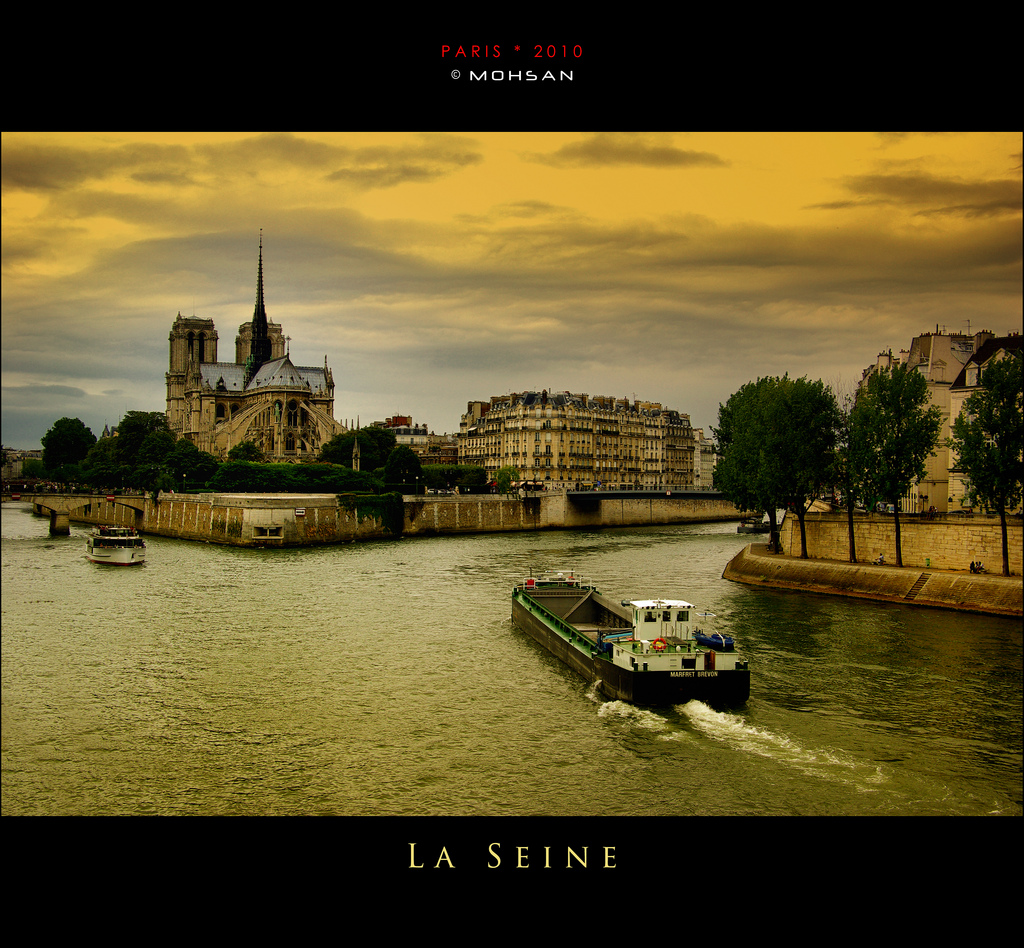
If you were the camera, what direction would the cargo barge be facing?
facing away from the viewer and to the left of the viewer

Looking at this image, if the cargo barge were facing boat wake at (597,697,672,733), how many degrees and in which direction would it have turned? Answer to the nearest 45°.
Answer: approximately 135° to its left

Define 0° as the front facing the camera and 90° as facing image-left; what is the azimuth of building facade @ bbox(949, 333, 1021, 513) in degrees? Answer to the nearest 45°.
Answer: approximately 45°

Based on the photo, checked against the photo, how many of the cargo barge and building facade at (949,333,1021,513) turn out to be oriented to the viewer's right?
0

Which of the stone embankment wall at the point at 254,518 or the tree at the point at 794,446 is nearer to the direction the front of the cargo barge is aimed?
the stone embankment wall

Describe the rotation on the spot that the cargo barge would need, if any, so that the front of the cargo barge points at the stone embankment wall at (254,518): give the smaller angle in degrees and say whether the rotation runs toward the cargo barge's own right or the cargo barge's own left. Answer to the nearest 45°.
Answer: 0° — it already faces it

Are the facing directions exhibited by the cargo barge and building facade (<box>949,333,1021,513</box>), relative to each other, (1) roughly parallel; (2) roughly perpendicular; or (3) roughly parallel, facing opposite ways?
roughly perpendicular

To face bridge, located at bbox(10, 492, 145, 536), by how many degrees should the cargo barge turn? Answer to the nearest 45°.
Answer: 0° — it already faces it

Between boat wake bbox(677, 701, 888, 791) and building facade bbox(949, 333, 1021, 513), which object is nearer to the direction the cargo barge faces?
the building facade

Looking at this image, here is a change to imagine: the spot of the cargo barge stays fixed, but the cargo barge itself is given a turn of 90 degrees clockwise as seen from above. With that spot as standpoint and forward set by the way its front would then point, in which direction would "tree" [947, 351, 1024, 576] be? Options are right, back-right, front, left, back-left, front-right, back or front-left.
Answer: front

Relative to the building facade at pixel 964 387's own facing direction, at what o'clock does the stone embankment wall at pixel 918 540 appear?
The stone embankment wall is roughly at 11 o'clock from the building facade.

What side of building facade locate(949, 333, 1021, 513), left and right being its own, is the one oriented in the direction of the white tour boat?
front

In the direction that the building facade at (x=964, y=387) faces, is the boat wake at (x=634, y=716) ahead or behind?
ahead

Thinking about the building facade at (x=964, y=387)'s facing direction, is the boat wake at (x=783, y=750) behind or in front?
in front

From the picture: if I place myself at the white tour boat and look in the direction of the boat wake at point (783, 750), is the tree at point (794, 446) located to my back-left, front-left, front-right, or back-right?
front-left

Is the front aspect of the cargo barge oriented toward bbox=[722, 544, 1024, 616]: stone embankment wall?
no

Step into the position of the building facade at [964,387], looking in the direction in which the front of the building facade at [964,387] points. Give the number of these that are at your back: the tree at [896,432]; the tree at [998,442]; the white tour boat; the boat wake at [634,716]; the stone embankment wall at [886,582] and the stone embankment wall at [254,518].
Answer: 0

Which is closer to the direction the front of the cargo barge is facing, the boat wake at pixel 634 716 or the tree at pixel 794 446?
the tree

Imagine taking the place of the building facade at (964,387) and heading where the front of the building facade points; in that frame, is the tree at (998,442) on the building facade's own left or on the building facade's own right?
on the building facade's own left
